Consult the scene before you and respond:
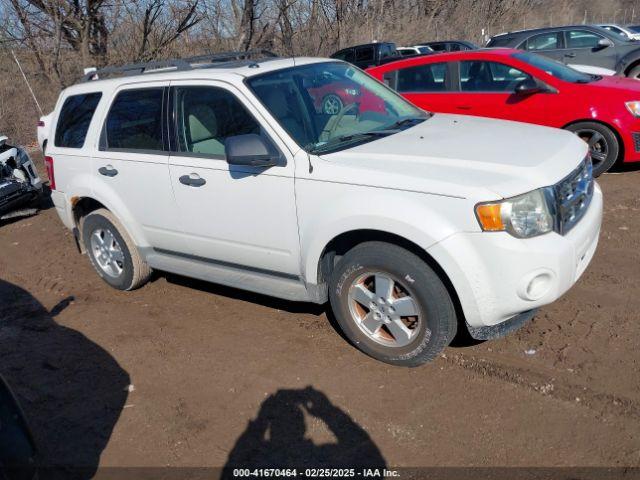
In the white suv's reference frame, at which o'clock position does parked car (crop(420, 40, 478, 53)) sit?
The parked car is roughly at 8 o'clock from the white suv.

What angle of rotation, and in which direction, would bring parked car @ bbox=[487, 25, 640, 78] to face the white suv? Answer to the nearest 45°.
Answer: approximately 90° to its right

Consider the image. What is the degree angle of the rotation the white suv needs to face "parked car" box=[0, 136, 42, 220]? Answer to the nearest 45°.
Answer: approximately 180°

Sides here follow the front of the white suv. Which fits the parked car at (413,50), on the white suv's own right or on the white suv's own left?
on the white suv's own left

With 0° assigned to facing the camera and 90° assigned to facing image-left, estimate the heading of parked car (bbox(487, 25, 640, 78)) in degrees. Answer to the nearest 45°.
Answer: approximately 270°
